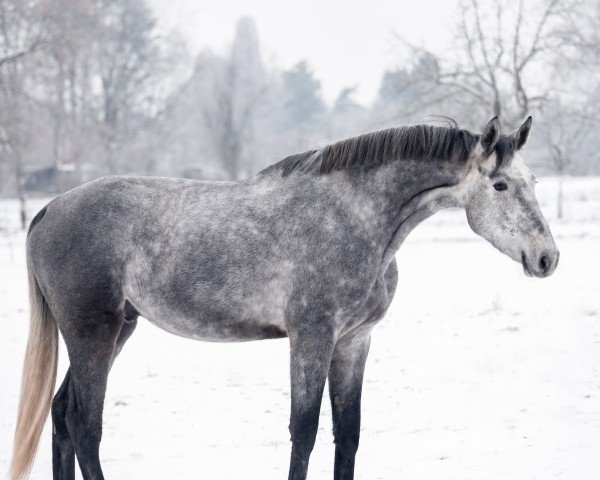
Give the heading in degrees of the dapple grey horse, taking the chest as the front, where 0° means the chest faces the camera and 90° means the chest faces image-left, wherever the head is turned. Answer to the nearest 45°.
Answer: approximately 270°
